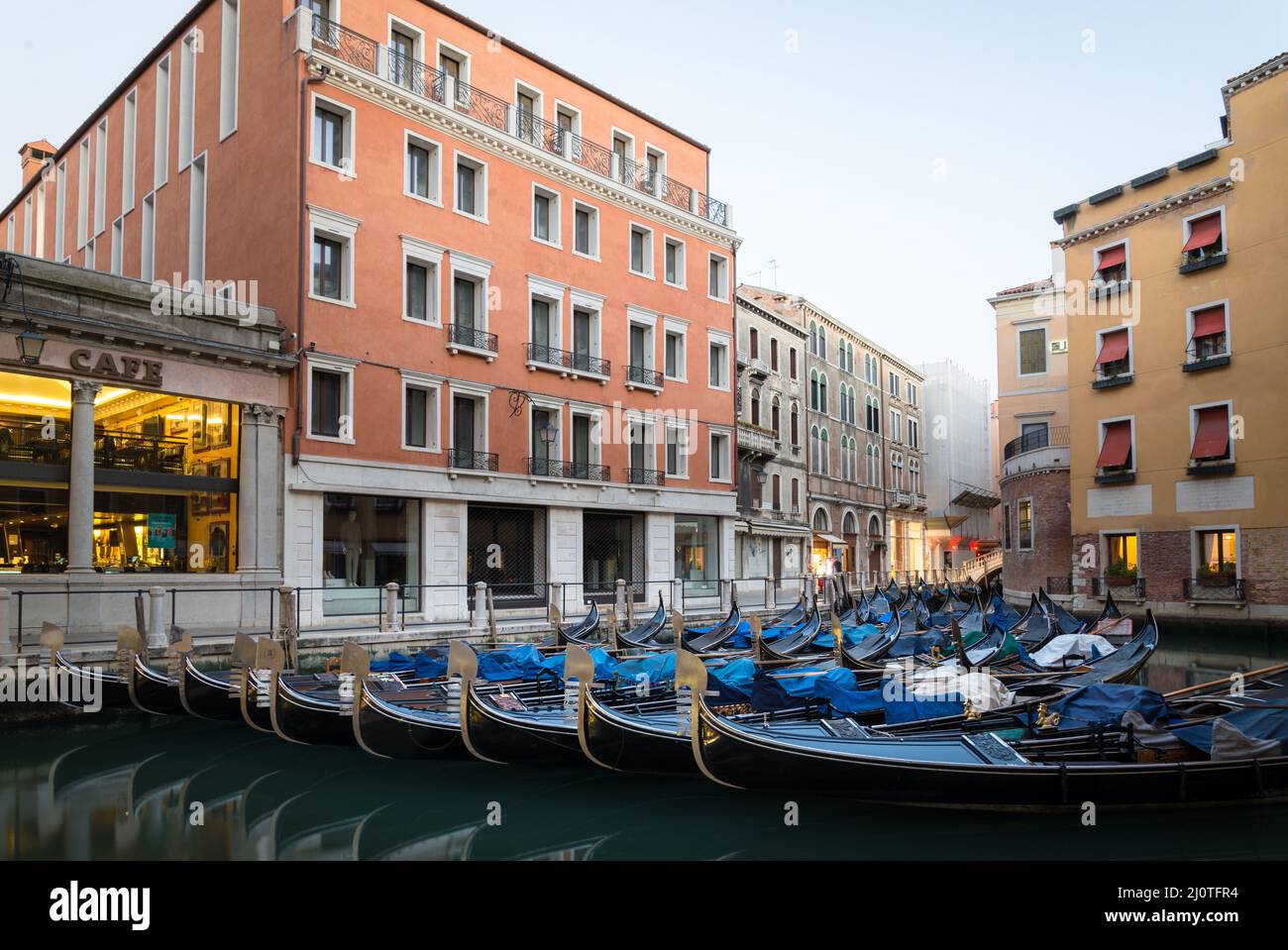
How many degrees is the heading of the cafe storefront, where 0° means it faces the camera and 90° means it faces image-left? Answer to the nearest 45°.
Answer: approximately 315°

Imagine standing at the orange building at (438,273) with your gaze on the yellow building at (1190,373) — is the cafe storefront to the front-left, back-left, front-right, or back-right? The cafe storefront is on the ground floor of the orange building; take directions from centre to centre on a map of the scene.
back-right

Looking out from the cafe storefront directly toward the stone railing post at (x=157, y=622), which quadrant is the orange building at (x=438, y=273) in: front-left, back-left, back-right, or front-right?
back-left

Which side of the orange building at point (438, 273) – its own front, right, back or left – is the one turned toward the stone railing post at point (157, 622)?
right

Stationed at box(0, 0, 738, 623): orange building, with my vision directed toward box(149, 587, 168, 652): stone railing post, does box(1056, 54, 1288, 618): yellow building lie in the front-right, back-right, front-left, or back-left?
back-left

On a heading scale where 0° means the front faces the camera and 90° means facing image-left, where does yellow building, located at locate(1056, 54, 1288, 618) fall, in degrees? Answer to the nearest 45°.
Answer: approximately 45°
